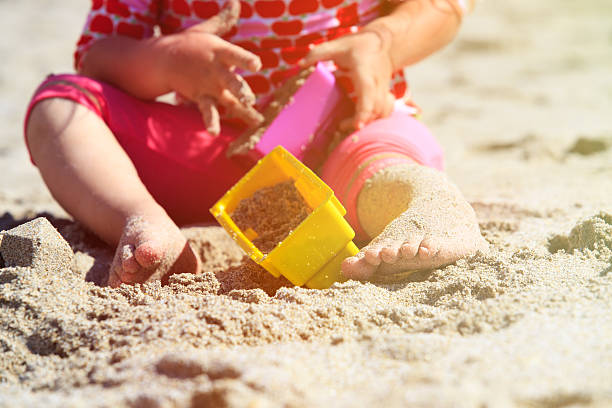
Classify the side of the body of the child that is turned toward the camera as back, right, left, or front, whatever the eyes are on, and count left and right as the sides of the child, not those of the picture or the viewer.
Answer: front
